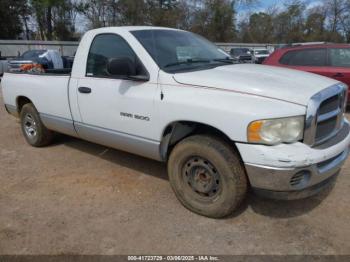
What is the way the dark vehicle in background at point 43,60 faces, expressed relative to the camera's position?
facing the viewer and to the left of the viewer

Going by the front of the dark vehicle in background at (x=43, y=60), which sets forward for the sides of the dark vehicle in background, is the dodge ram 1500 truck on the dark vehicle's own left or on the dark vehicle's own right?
on the dark vehicle's own left

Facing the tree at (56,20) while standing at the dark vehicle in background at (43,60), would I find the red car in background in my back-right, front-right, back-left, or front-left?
back-right

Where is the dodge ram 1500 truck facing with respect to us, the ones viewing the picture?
facing the viewer and to the right of the viewer

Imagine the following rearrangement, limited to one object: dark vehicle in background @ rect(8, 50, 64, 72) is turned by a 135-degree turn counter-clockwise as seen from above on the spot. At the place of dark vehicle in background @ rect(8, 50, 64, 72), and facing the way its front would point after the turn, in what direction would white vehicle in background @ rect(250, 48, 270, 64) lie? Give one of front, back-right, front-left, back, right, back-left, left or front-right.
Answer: front

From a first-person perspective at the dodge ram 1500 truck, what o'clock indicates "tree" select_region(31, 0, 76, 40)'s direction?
The tree is roughly at 7 o'clock from the dodge ram 1500 truck.

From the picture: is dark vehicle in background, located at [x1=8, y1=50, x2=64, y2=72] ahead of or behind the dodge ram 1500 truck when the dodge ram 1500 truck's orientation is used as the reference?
behind

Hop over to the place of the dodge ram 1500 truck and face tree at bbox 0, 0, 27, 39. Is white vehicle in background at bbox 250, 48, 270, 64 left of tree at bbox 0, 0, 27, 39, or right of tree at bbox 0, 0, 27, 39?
right
